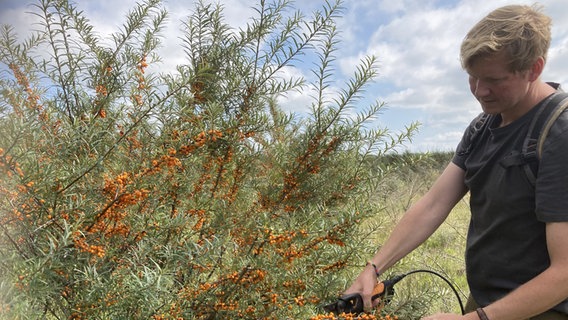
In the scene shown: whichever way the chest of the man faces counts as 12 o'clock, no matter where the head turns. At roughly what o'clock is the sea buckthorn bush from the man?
The sea buckthorn bush is roughly at 1 o'clock from the man.

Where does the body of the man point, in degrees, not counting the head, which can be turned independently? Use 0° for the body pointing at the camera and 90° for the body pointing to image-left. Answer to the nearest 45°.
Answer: approximately 45°
